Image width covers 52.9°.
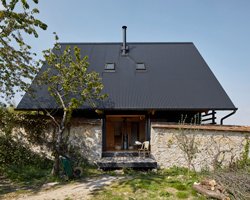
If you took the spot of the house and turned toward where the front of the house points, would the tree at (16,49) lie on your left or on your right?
on your right

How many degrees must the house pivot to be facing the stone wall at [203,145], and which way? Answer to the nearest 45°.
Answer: approximately 45° to its left

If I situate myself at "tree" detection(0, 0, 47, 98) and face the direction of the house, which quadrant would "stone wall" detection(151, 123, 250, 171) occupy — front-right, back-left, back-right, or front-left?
front-right

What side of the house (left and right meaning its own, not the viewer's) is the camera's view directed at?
front

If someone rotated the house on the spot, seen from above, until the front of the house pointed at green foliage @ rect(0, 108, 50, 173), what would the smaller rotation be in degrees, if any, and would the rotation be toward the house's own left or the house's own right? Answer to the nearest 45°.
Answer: approximately 90° to the house's own right
